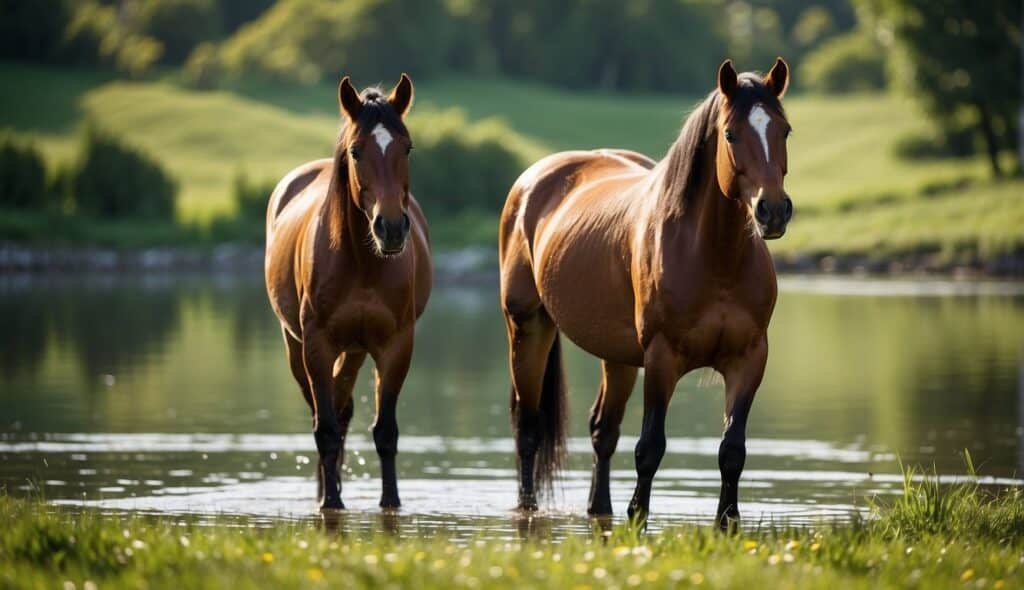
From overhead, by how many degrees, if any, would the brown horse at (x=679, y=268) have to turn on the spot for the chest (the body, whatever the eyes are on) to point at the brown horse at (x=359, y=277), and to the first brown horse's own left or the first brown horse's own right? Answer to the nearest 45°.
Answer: approximately 180°

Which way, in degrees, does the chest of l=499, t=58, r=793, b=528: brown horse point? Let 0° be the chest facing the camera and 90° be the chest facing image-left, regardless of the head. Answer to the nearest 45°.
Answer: approximately 315°

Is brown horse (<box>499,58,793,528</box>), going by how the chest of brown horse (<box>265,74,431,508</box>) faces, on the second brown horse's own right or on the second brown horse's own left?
on the second brown horse's own left

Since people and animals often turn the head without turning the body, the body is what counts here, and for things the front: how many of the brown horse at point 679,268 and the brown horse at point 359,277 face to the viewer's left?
0

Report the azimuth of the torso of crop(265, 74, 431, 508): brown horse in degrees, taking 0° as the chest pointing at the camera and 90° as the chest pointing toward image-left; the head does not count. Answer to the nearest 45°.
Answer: approximately 0°
